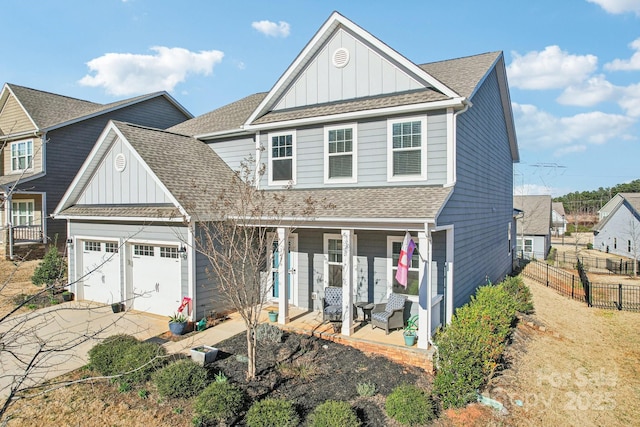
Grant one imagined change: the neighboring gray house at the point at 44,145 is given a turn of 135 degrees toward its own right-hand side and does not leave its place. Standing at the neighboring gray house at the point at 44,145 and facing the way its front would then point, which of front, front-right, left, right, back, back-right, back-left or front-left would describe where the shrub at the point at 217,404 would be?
back

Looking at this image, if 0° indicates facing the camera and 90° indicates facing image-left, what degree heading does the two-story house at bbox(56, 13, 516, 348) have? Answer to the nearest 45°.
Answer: approximately 45°

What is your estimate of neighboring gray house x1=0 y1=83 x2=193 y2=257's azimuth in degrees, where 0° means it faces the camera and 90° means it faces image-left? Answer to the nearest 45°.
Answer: approximately 45°

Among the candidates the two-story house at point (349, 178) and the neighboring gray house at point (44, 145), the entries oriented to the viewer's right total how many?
0

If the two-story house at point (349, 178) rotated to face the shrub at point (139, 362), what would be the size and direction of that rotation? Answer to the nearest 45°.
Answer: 0° — it already faces it

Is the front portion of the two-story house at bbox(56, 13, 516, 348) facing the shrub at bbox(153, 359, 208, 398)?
yes

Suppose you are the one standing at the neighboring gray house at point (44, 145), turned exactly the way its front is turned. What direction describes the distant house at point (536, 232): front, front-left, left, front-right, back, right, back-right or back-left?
back-left

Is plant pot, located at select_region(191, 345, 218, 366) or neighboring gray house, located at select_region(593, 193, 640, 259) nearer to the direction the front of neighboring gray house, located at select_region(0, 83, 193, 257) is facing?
the plant pot

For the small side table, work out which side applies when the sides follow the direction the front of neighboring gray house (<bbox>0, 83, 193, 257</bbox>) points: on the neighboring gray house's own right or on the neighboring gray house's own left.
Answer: on the neighboring gray house's own left

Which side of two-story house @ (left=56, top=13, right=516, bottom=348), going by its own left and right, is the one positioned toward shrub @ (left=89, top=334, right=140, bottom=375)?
front

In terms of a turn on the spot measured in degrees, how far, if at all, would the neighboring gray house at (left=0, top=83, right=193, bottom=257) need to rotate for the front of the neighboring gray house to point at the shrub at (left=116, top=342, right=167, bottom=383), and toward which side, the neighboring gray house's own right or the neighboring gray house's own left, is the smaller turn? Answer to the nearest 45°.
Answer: approximately 45° to the neighboring gray house's own left

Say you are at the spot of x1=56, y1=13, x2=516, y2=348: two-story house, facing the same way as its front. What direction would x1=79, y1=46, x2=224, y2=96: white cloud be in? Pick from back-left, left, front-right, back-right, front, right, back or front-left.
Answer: right

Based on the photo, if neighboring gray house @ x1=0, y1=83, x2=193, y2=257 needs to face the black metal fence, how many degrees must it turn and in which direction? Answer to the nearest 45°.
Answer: approximately 90° to its left

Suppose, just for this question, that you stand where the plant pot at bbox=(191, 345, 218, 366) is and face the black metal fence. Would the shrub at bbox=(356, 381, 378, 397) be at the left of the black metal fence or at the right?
right
